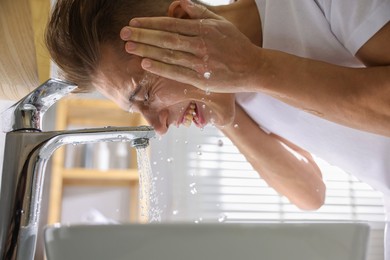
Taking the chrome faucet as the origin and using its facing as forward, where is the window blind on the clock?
The window blind is roughly at 10 o'clock from the chrome faucet.

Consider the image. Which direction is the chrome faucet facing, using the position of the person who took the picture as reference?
facing to the right of the viewer

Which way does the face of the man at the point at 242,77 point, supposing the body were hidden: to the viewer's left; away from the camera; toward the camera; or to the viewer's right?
to the viewer's left
